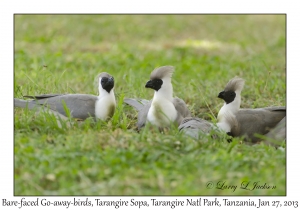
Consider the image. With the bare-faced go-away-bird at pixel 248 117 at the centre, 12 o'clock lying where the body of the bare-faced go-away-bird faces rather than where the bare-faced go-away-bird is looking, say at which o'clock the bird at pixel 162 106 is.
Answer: The bird is roughly at 12 o'clock from the bare-faced go-away-bird.

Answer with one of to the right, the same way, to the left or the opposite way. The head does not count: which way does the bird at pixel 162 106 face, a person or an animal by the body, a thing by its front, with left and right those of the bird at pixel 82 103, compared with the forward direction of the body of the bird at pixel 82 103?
to the right

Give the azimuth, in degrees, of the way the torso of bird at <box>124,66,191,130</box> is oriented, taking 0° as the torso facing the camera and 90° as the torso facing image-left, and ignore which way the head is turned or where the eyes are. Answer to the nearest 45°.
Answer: approximately 0°

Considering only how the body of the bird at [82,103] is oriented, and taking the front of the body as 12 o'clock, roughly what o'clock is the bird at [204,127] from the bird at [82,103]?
the bird at [204,127] is roughly at 1 o'clock from the bird at [82,103].

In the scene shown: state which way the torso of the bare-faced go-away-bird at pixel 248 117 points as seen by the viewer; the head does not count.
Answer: to the viewer's left

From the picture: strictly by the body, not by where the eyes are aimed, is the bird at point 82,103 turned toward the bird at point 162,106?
yes

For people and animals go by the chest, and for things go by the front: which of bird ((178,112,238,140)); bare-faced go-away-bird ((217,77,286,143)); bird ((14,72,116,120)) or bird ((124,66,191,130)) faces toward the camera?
bird ((124,66,191,130))

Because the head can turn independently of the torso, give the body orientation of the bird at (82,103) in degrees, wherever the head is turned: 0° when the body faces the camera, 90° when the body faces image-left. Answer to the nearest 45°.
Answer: approximately 270°
